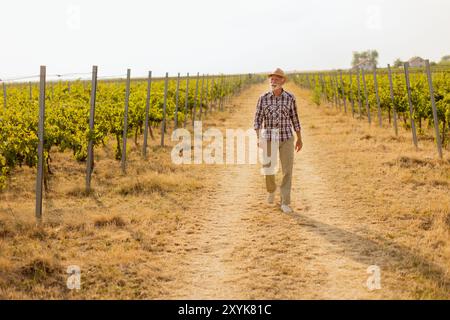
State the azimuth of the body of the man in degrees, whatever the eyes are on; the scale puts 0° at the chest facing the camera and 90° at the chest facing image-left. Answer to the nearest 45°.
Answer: approximately 0°
